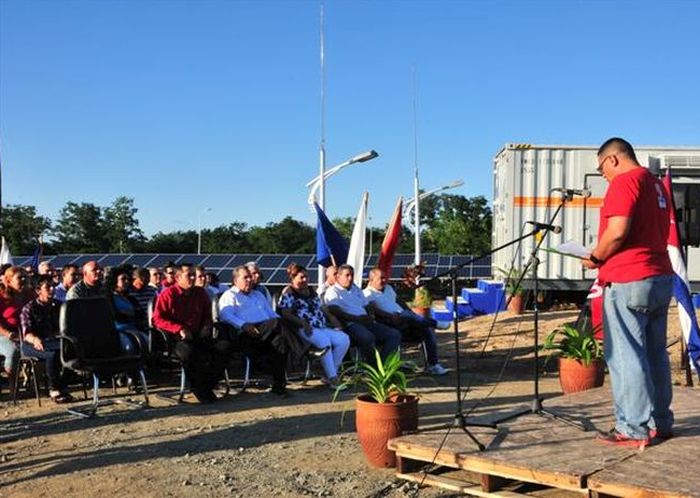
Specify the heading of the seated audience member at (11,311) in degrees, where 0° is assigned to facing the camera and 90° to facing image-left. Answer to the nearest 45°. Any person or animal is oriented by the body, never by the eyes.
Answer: approximately 315°

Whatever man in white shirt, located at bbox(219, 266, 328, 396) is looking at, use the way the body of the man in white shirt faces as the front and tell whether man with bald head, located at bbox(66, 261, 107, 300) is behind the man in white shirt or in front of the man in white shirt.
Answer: behind

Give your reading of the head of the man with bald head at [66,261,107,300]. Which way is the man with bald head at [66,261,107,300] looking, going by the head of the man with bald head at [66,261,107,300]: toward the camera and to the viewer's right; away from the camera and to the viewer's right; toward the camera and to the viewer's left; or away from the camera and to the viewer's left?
toward the camera and to the viewer's right

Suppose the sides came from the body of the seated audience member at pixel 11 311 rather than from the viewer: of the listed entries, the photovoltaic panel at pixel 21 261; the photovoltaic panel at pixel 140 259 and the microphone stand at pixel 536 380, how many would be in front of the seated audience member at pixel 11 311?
1

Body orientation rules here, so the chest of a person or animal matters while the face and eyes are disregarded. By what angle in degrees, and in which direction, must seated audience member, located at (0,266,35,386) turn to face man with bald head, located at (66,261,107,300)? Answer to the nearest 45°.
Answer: approximately 45° to their left

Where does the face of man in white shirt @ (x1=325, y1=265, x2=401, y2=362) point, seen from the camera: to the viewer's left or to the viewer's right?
to the viewer's right

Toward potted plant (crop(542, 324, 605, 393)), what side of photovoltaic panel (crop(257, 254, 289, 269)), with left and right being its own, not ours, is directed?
front

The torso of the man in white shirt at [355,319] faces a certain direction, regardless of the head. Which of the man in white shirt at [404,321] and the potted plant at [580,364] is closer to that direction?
the potted plant

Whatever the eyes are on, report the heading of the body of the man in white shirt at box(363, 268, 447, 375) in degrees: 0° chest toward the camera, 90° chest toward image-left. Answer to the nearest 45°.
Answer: approximately 315°

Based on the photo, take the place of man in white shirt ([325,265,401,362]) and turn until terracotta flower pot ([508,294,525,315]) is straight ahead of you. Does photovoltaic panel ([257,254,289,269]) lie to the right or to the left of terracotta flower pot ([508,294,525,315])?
left

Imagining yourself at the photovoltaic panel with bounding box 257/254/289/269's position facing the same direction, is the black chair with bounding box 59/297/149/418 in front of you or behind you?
in front

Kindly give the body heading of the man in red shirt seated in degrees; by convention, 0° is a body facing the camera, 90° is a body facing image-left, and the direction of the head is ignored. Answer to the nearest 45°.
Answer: approximately 315°

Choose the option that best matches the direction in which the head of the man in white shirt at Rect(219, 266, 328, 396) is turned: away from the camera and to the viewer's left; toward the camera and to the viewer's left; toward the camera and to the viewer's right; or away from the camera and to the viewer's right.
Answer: toward the camera and to the viewer's right
